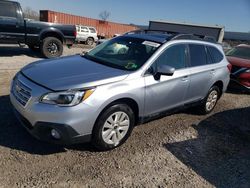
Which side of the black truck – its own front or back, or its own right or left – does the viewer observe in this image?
left

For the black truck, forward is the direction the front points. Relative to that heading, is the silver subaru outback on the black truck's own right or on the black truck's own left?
on the black truck's own left

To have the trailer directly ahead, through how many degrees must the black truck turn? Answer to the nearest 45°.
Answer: approximately 180°

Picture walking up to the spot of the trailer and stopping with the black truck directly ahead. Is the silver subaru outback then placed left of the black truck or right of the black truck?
left

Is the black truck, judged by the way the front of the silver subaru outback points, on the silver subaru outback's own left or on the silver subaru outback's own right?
on the silver subaru outback's own right

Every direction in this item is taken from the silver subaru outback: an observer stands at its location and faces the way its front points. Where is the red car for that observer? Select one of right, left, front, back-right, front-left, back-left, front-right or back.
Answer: back

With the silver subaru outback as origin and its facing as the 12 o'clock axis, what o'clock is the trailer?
The trailer is roughly at 5 o'clock from the silver subaru outback.

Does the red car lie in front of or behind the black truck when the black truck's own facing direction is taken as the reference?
behind

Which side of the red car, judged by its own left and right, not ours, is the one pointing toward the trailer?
right
